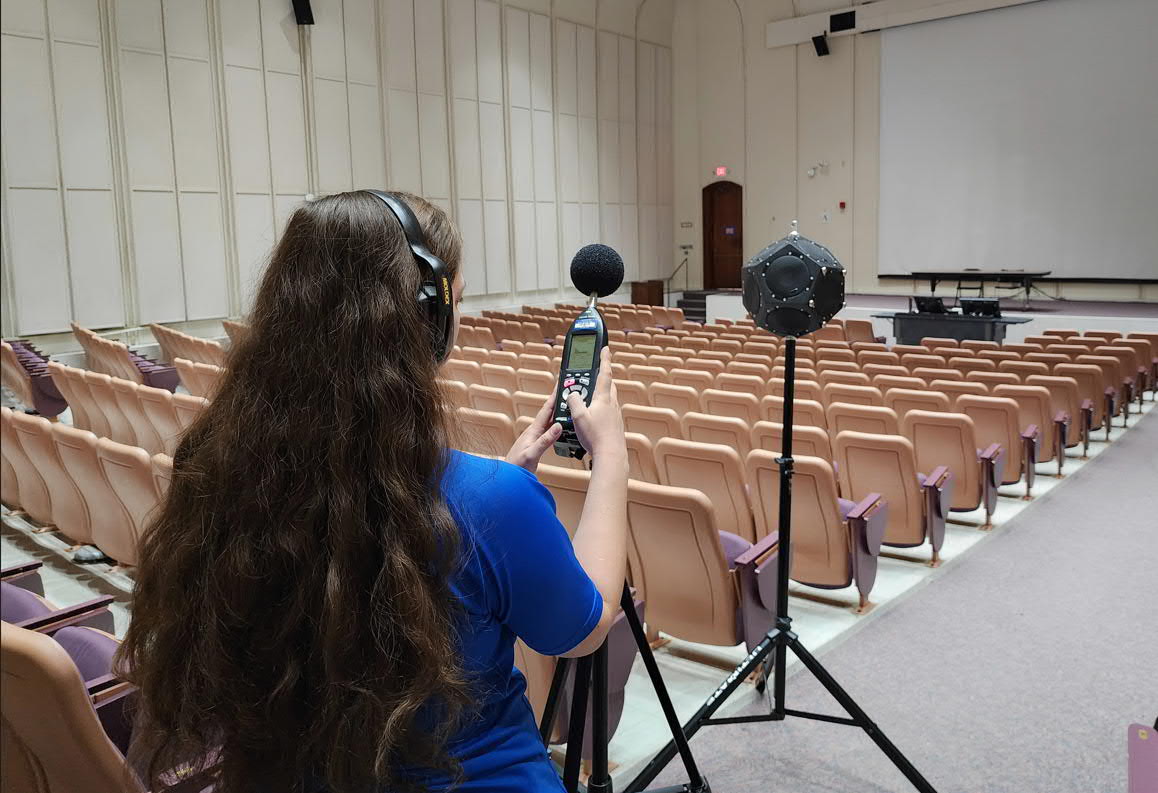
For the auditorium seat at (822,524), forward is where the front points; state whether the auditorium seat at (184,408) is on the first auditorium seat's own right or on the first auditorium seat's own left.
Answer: on the first auditorium seat's own left

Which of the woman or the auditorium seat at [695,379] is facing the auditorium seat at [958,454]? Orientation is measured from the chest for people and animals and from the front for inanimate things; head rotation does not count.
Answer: the woman

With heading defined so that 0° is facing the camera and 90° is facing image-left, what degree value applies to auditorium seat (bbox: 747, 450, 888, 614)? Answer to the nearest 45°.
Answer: approximately 225°

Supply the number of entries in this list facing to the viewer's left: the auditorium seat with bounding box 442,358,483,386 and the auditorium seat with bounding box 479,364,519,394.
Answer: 0

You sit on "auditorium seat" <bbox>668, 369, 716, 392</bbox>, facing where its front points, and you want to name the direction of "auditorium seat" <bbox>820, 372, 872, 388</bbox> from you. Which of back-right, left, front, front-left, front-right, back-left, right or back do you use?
front-right

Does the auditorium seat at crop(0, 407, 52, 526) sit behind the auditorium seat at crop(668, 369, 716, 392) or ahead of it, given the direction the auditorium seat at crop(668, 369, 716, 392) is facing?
behind

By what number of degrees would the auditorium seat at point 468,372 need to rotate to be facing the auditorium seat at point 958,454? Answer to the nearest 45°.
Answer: approximately 90° to its right

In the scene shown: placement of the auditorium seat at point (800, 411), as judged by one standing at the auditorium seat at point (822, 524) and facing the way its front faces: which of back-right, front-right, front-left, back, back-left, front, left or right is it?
front-left

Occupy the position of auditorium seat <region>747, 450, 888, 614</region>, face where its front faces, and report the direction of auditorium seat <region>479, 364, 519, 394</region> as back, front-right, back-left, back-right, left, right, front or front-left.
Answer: left

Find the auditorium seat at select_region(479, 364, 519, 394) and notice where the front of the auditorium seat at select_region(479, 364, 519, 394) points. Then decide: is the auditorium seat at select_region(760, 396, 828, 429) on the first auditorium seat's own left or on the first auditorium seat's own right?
on the first auditorium seat's own right

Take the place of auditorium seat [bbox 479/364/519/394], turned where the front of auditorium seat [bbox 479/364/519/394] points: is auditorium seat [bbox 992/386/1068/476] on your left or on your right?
on your right

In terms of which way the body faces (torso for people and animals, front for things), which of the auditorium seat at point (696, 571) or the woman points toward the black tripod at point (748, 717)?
the woman
